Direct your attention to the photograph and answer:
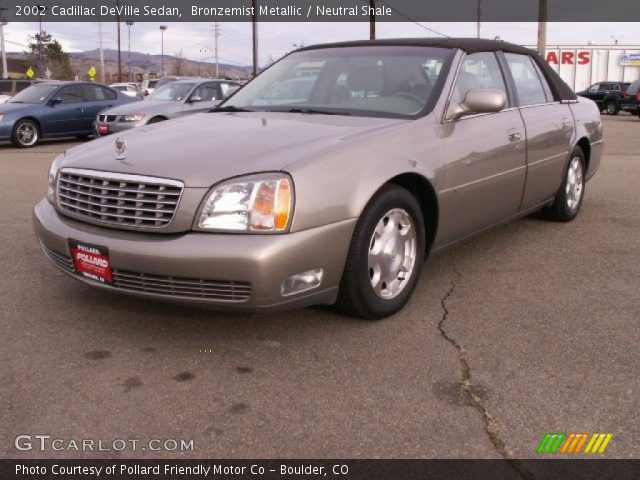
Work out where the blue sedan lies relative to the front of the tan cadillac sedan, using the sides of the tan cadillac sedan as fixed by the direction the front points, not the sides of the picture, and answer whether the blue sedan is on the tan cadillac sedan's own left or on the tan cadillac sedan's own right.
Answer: on the tan cadillac sedan's own right

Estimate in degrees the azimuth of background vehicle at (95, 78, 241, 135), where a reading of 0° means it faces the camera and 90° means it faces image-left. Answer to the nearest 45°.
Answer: approximately 45°

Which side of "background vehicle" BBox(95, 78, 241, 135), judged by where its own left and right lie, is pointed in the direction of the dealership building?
back

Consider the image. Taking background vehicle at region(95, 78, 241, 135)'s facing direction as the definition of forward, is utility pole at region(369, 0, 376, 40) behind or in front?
behind

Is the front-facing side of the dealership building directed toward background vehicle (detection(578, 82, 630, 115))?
yes

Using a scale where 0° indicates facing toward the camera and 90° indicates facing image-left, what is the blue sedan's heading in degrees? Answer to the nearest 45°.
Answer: approximately 45°

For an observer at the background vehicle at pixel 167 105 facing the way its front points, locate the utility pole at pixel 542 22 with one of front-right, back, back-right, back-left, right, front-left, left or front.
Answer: back

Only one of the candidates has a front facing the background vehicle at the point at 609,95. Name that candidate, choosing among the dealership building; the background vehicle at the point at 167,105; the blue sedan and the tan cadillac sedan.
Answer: the dealership building
